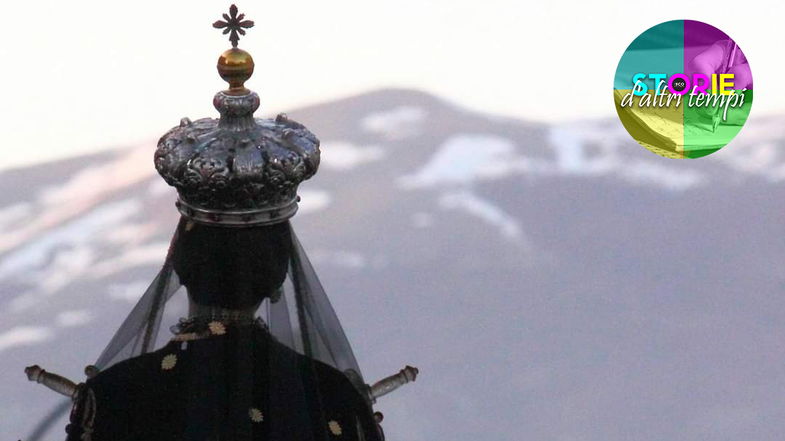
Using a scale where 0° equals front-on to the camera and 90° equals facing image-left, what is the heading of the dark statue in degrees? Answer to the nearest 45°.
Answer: approximately 180°
